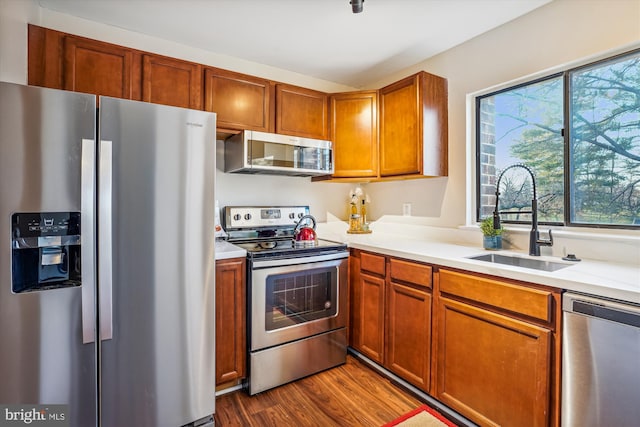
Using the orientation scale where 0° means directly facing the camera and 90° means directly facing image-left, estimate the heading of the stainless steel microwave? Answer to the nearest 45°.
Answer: approximately 315°

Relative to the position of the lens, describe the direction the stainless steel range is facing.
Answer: facing the viewer and to the right of the viewer

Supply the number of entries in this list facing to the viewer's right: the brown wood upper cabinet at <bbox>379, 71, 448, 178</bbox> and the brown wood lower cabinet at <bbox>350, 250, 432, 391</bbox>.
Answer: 0

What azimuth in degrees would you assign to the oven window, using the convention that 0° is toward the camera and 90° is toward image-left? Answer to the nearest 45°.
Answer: approximately 315°

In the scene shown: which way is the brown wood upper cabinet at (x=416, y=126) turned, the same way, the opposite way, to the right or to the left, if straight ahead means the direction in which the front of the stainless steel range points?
to the right

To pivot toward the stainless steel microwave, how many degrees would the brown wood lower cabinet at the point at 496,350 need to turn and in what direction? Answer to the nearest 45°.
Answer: approximately 45° to its right

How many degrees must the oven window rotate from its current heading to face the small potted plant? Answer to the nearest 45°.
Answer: approximately 45° to its left

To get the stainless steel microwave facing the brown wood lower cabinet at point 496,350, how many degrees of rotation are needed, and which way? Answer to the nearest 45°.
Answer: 0° — it already faces it

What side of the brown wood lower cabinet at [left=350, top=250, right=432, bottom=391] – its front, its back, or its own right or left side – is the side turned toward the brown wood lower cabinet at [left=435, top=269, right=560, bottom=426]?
left

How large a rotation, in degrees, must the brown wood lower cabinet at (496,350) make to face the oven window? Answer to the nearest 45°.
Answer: approximately 45° to its right

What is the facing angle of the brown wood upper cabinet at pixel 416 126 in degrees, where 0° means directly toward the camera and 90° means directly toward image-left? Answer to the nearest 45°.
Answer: approximately 45°
